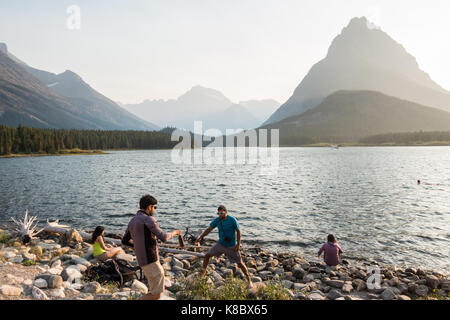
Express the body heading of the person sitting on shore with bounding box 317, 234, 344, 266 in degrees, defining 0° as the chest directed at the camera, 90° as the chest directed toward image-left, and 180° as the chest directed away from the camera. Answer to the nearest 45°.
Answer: approximately 180°

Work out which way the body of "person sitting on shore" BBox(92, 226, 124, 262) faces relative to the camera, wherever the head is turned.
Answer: to the viewer's right

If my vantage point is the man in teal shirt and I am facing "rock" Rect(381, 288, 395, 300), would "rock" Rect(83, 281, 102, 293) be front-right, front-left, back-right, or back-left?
back-right

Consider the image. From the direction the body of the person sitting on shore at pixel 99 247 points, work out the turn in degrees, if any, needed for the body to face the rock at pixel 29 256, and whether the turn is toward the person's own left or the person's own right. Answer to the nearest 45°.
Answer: approximately 135° to the person's own left

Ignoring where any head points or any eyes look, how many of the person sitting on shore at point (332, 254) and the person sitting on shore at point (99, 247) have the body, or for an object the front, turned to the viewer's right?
1

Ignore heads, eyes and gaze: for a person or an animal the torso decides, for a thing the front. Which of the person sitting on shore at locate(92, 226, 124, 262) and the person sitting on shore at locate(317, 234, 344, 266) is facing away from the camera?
the person sitting on shore at locate(317, 234, 344, 266)

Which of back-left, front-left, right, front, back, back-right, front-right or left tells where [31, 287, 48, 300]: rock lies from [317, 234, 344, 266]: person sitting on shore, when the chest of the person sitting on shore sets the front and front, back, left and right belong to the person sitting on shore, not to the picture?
back-left

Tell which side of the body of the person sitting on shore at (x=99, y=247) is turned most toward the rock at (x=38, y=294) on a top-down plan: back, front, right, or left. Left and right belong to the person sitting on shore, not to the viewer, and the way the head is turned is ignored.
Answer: right

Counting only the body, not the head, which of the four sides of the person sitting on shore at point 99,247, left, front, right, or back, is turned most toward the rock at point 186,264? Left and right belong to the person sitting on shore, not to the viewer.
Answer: front
